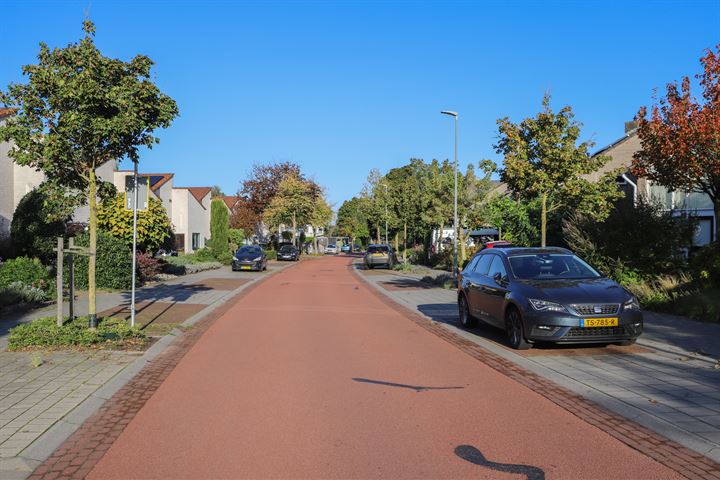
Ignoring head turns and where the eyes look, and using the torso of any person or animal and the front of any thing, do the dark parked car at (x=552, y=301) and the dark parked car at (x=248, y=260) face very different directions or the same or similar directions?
same or similar directions

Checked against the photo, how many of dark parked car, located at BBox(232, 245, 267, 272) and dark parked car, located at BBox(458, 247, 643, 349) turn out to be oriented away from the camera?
0

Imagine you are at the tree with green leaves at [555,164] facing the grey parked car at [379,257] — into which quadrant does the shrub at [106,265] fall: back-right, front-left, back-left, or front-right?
front-left

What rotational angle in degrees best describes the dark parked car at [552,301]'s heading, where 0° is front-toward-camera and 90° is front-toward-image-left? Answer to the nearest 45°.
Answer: approximately 315°

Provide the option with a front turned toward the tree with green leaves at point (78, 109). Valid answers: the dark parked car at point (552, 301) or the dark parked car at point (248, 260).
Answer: the dark parked car at point (248, 260)

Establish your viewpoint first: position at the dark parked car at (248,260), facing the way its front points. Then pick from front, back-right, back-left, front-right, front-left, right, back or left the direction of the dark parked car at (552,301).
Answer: front

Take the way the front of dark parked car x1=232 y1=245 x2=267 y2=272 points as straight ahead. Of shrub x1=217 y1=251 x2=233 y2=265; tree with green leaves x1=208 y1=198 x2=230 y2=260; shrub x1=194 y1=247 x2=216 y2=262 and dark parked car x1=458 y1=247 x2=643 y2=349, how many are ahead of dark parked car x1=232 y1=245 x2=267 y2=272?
1

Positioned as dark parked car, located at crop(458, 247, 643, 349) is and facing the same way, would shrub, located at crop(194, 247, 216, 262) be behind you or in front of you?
behind

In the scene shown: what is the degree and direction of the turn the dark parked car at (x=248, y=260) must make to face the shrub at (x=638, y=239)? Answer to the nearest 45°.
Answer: approximately 45° to its left

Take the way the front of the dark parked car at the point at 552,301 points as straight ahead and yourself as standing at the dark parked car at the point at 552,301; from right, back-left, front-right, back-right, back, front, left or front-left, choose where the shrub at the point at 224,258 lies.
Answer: back

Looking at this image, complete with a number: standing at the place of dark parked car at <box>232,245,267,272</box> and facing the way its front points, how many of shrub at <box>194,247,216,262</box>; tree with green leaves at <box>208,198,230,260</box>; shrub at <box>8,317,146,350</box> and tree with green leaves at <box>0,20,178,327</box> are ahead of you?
2

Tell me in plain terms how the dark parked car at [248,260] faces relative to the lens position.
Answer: facing the viewer

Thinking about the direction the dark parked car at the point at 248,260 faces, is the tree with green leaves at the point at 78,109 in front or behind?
in front

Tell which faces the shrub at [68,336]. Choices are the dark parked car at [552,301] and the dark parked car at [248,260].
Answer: the dark parked car at [248,260]

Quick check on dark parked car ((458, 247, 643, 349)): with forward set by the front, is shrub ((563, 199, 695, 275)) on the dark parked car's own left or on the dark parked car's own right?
on the dark parked car's own left
